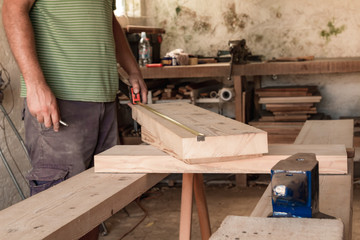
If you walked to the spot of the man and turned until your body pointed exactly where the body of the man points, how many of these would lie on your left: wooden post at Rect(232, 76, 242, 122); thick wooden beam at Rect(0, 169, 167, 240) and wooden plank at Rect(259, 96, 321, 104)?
2

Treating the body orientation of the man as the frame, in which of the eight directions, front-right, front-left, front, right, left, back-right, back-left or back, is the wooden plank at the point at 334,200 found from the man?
front

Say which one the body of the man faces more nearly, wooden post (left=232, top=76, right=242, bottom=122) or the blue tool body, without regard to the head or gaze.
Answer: the blue tool body

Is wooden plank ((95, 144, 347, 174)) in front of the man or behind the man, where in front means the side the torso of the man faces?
in front

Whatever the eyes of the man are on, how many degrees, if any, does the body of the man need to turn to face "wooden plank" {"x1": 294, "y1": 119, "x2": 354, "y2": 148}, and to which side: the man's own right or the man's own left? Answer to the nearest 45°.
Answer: approximately 45° to the man's own left

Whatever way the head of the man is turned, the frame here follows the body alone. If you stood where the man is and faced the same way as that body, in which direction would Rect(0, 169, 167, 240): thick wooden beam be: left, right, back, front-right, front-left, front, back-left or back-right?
front-right

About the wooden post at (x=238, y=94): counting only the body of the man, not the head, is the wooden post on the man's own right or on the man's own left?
on the man's own left

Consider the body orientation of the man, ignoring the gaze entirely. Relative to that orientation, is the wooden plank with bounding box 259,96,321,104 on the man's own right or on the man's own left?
on the man's own left

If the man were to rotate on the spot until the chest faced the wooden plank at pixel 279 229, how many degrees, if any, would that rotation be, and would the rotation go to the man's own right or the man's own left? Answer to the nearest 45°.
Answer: approximately 45° to the man's own right

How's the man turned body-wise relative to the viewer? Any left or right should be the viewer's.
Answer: facing the viewer and to the right of the viewer

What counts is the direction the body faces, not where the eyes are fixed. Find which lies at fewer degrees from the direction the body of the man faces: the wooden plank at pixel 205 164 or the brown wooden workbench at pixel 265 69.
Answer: the wooden plank
